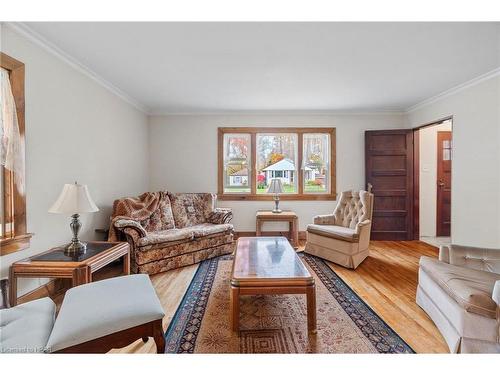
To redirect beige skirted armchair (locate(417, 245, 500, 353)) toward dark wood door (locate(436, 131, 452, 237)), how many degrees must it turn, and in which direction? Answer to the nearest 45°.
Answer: approximately 135° to its right

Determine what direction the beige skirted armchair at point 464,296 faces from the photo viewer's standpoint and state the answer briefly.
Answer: facing the viewer and to the left of the viewer

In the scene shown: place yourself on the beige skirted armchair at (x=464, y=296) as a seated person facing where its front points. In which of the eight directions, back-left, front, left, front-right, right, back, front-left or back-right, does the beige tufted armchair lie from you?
right

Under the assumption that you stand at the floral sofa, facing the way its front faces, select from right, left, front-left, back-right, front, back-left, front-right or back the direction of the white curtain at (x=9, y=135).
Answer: right

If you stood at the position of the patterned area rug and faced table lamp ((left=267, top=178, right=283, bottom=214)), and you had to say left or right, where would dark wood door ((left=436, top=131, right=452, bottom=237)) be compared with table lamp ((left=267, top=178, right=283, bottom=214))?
right

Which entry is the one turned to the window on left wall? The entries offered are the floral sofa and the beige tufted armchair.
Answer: the beige tufted armchair

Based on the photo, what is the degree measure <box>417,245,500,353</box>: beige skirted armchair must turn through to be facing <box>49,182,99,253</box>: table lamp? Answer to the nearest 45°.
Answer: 0° — it already faces it

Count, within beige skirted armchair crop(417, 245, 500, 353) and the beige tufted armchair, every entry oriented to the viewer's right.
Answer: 0

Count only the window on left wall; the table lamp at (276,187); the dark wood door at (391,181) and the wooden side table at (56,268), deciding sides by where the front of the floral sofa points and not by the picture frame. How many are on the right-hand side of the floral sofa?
2

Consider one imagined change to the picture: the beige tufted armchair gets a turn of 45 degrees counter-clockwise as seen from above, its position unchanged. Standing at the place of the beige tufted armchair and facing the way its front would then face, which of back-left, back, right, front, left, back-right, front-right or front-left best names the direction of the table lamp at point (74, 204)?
front-right

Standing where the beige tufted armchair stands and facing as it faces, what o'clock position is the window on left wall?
The window on left wall is roughly at 12 o'clock from the beige tufted armchair.

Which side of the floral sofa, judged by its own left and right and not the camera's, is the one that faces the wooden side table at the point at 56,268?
right

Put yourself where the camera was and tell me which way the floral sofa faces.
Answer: facing the viewer and to the right of the viewer

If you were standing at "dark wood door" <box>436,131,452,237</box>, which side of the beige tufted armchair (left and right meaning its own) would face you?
back

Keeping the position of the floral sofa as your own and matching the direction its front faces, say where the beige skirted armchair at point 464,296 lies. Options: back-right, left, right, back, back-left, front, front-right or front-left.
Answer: front

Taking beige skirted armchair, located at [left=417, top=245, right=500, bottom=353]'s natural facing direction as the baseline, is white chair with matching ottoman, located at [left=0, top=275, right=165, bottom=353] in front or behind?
in front
